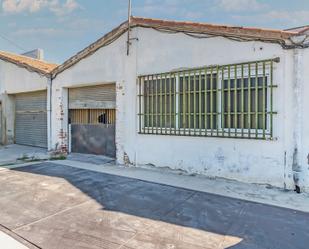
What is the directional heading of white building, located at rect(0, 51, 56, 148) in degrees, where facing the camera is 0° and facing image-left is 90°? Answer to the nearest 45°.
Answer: approximately 45°
